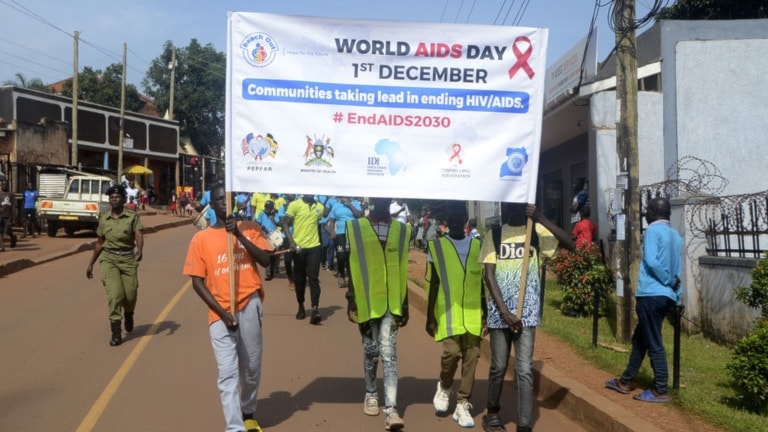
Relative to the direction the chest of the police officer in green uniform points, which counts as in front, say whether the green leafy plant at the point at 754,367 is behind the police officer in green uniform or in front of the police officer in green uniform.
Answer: in front

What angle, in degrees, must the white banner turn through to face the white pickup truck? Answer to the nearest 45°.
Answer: approximately 135° to its right

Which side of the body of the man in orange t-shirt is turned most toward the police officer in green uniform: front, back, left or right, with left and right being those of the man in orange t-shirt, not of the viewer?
back

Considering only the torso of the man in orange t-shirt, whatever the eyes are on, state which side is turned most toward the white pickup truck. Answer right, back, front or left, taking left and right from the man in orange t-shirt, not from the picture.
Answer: back

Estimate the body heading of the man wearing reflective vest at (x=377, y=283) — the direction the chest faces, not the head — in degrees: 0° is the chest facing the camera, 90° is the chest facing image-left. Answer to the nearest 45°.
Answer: approximately 0°
